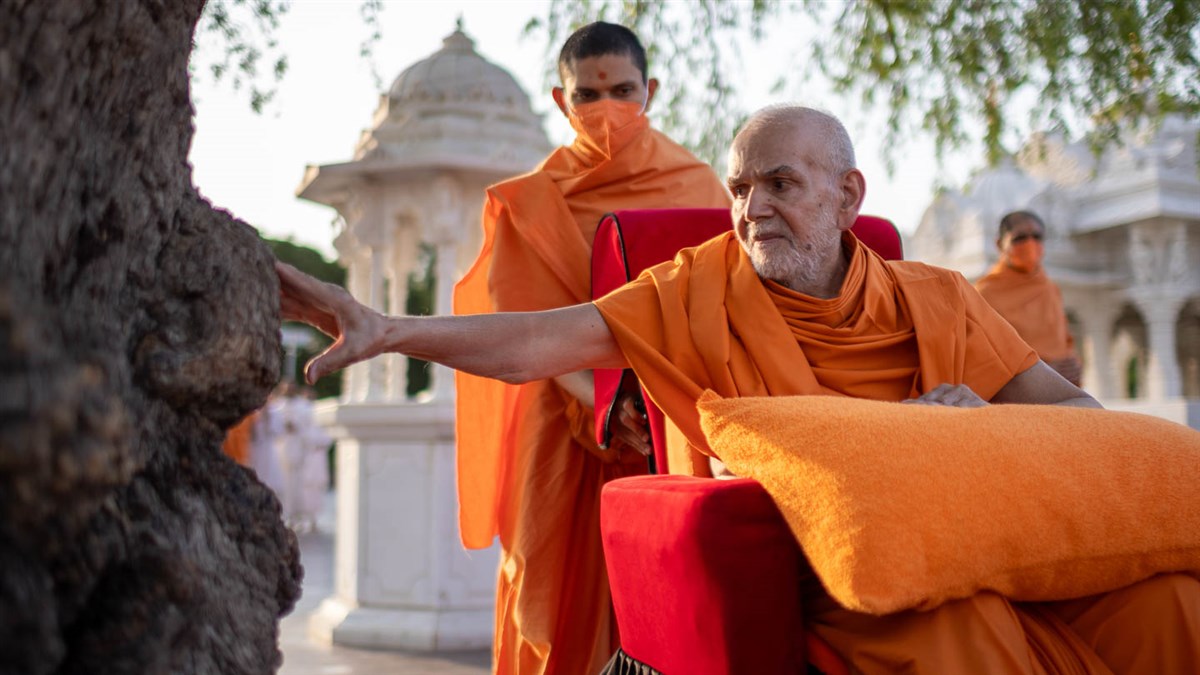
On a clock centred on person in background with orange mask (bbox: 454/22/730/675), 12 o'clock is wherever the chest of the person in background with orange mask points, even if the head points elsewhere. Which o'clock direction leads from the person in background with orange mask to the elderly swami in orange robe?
The elderly swami in orange robe is roughly at 11 o'clock from the person in background with orange mask.

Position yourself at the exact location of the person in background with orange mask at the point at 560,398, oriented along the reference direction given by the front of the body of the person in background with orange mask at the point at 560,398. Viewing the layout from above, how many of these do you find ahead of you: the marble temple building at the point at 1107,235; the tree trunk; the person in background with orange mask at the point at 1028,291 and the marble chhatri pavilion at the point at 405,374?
1

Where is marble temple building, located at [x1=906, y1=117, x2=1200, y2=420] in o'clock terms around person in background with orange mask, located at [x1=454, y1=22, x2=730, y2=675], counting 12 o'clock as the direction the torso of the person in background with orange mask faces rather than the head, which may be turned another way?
The marble temple building is roughly at 7 o'clock from the person in background with orange mask.

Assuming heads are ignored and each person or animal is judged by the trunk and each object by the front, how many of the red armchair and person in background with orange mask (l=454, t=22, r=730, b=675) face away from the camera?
0

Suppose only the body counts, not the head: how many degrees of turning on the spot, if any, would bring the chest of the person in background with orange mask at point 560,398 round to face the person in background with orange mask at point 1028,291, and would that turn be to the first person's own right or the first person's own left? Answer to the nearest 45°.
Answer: approximately 135° to the first person's own left

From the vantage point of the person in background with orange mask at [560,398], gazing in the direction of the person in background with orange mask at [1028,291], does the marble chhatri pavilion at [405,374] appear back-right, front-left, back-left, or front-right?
front-left

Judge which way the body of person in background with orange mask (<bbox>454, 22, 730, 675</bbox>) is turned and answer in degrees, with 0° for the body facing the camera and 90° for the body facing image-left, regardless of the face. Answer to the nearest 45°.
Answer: approximately 0°
